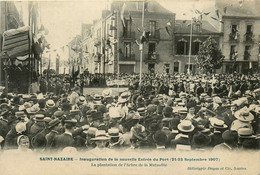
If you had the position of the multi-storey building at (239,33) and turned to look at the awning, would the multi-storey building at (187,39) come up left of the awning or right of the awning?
right

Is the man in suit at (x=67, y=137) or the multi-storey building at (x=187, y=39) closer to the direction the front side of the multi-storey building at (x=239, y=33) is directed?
the man in suit

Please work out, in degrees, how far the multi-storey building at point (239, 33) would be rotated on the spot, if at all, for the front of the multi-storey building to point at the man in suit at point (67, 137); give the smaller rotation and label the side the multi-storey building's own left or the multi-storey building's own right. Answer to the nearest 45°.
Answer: approximately 45° to the multi-storey building's own right

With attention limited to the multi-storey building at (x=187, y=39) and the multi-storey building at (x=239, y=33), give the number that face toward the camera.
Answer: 2

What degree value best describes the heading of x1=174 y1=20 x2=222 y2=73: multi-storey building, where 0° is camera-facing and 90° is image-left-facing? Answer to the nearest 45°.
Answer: approximately 0°

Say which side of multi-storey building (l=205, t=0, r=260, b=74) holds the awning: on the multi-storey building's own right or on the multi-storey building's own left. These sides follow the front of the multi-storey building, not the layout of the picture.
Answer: on the multi-storey building's own right
